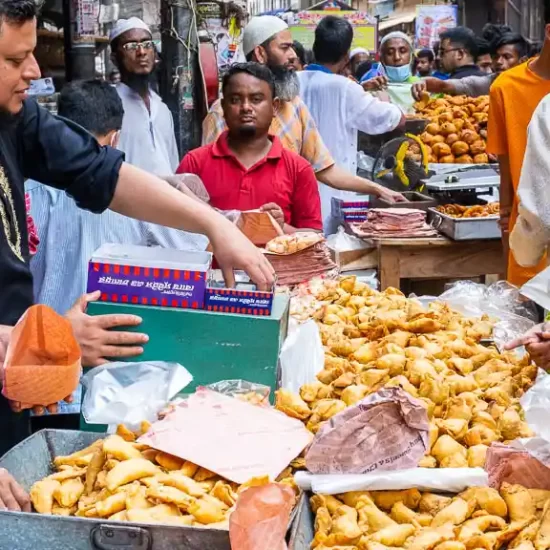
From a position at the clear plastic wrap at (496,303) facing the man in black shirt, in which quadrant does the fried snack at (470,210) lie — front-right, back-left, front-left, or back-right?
back-right

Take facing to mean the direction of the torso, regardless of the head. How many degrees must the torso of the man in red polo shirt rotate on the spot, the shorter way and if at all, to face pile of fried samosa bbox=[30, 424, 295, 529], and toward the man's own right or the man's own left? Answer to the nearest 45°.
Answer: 0° — they already face it

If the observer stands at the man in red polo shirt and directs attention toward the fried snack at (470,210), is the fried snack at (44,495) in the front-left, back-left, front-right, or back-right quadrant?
back-right

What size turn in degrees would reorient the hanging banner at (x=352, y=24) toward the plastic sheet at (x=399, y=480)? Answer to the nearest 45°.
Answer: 0° — it already faces it

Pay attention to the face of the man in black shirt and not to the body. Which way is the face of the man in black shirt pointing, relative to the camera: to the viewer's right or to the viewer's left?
to the viewer's right

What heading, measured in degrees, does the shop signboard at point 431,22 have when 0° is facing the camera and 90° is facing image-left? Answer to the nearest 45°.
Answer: approximately 0°

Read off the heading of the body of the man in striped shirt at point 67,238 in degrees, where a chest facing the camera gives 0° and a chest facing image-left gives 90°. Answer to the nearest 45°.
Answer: approximately 225°
